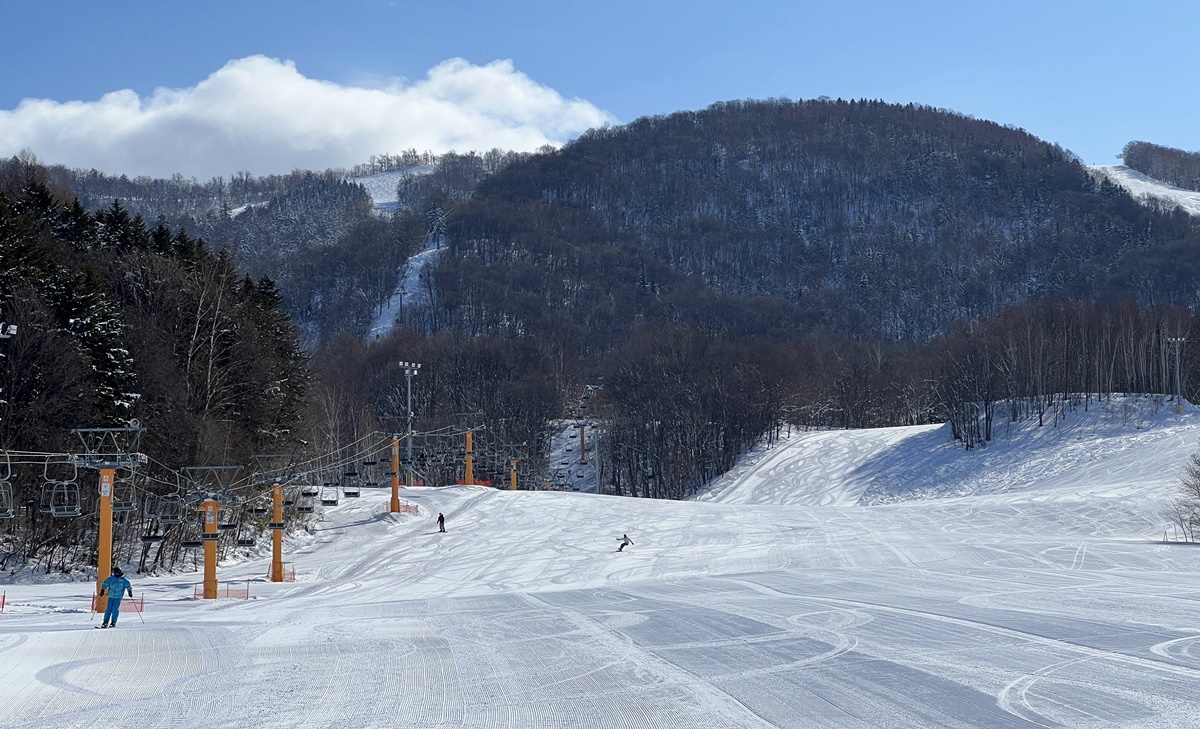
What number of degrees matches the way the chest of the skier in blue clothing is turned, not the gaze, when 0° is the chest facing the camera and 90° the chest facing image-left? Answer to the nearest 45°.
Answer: approximately 0°
